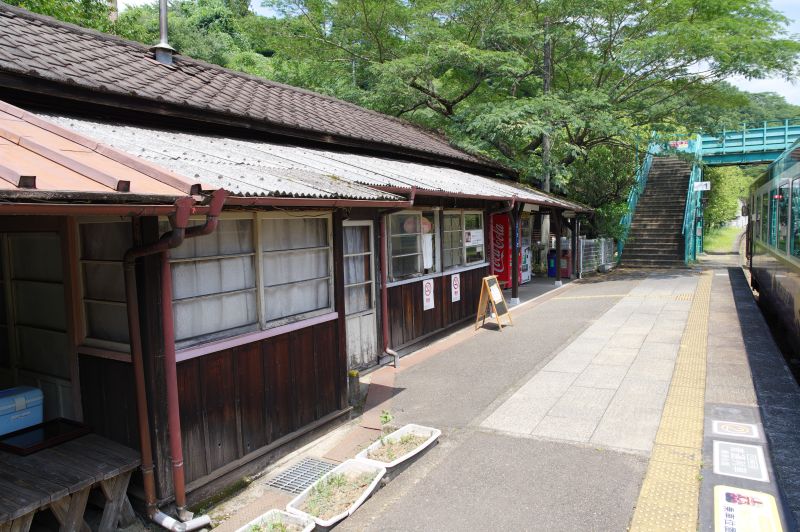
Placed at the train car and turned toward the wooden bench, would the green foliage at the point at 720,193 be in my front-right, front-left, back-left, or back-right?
back-right

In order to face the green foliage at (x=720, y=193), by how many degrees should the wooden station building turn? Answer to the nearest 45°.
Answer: approximately 90° to its left

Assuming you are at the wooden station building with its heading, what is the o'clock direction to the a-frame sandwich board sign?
The a-frame sandwich board sign is roughly at 9 o'clock from the wooden station building.

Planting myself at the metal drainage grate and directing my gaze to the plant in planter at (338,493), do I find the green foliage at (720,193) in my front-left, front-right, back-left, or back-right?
back-left

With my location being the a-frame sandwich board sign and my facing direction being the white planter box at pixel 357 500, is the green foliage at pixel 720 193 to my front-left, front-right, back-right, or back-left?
back-left

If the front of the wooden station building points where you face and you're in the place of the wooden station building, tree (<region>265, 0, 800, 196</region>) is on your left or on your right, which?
on your left

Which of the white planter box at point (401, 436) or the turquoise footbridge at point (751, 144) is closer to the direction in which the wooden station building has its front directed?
the white planter box

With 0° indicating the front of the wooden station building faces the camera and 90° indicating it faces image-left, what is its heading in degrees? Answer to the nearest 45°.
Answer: approximately 315°

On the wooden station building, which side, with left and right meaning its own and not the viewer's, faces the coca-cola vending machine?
left
